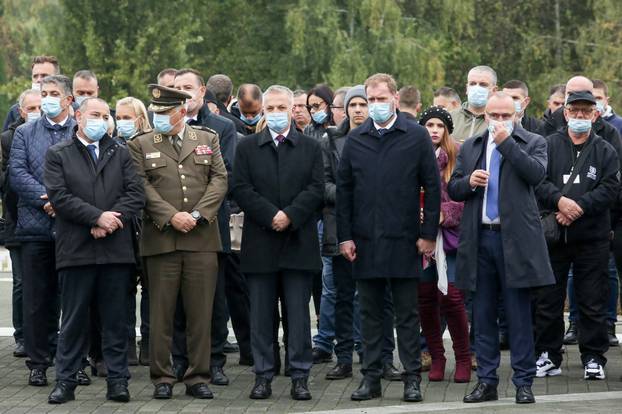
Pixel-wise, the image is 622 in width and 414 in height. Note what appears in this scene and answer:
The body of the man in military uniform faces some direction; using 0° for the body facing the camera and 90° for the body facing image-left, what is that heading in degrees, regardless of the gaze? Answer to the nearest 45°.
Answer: approximately 0°

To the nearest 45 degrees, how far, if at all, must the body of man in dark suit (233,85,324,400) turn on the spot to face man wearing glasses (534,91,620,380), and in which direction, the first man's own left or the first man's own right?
approximately 90° to the first man's own left

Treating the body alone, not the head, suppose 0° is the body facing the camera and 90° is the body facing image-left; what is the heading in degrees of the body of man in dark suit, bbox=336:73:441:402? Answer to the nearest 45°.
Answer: approximately 0°

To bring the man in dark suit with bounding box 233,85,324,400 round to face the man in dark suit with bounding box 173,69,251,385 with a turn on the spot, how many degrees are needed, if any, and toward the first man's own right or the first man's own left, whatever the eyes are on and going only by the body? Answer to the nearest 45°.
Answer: approximately 135° to the first man's own right

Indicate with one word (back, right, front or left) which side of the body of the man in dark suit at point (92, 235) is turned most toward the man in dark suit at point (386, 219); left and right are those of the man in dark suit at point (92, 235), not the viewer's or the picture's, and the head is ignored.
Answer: left

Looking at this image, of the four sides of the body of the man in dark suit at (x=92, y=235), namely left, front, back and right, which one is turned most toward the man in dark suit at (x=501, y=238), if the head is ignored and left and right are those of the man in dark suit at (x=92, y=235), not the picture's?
left

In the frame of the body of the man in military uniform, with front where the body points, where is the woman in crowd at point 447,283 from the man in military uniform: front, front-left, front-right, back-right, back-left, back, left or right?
left
